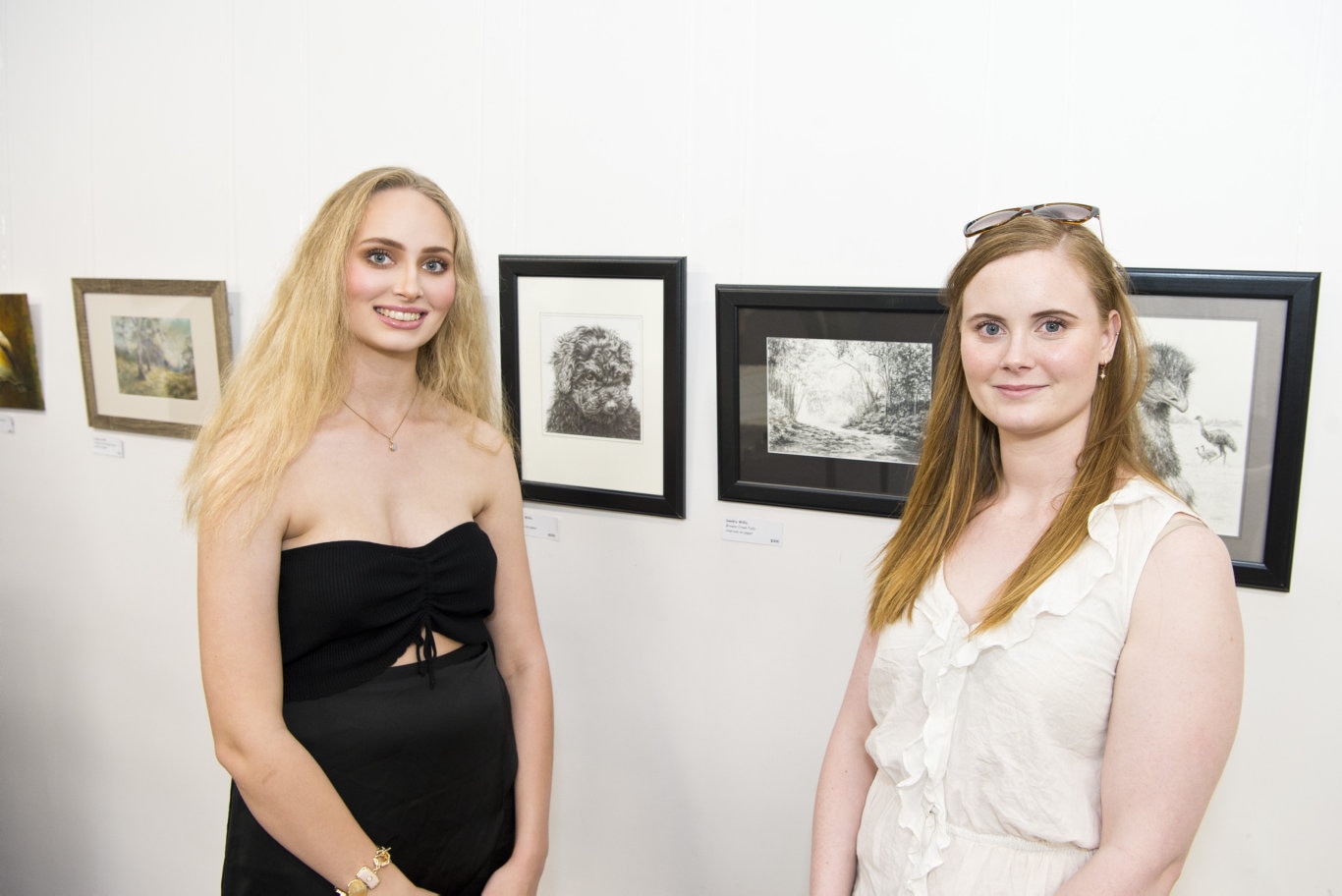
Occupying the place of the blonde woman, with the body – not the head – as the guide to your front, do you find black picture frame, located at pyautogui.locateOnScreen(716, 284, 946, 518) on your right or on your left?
on your left

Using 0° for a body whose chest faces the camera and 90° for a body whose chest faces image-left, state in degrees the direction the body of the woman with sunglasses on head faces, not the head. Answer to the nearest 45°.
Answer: approximately 45°

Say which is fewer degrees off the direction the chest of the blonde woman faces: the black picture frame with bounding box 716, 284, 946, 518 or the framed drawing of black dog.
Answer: the black picture frame

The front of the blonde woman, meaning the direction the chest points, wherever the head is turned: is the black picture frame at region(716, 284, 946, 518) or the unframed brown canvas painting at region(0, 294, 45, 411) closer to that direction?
the black picture frame

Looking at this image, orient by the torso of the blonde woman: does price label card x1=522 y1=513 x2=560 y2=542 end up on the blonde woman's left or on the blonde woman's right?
on the blonde woman's left

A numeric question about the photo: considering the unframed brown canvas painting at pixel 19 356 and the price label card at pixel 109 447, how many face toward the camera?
2

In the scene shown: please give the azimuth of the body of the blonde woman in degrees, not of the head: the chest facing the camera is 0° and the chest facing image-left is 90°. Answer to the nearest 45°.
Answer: approximately 315°

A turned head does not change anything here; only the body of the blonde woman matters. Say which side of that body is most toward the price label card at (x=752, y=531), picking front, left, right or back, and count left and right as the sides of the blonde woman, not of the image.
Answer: left

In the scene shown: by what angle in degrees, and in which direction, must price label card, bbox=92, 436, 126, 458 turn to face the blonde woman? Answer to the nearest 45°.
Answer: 0° — it already faces them
